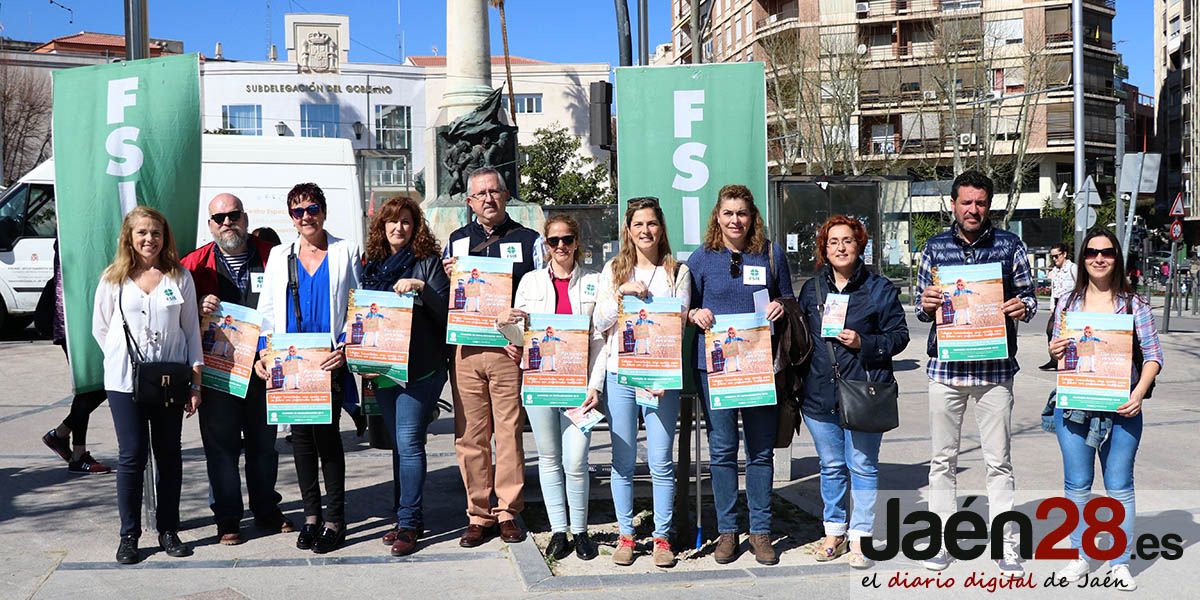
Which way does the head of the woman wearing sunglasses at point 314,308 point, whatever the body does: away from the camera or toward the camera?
toward the camera

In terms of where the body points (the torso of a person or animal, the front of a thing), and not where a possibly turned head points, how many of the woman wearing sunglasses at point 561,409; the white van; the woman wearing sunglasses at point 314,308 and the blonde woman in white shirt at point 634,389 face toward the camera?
3

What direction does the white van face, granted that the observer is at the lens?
facing to the left of the viewer

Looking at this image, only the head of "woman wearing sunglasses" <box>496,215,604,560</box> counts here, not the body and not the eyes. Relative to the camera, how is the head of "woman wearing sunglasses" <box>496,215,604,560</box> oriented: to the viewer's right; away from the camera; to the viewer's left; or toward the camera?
toward the camera

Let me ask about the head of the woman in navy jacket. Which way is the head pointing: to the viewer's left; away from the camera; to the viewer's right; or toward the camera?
toward the camera

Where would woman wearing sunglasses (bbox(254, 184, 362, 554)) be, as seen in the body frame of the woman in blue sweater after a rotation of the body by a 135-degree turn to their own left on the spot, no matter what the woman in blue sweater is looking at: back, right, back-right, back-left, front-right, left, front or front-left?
back-left

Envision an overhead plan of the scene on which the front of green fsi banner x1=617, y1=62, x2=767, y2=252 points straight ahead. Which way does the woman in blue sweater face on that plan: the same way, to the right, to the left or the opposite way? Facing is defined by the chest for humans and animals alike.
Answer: the same way

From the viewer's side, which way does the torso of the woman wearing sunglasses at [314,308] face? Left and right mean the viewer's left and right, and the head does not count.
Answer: facing the viewer

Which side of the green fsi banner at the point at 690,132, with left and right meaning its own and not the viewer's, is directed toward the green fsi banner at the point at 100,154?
right

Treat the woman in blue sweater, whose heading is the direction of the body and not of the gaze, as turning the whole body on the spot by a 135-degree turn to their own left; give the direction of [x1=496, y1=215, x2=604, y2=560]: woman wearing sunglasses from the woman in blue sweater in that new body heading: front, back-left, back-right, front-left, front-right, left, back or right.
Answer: back-left

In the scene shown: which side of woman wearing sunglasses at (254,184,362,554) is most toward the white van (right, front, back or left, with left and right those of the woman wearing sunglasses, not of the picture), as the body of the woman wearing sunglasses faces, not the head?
back

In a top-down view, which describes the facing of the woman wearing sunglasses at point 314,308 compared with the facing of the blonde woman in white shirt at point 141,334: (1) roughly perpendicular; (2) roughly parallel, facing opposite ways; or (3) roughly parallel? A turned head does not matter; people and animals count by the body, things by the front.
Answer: roughly parallel

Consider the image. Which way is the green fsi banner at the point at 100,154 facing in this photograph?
toward the camera
